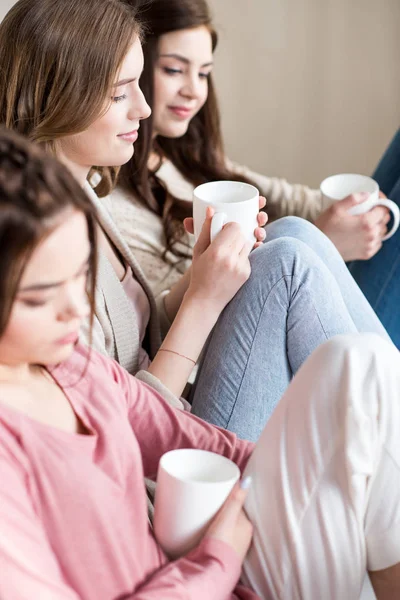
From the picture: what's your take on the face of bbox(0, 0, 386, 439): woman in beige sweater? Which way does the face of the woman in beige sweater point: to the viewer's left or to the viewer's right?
to the viewer's right

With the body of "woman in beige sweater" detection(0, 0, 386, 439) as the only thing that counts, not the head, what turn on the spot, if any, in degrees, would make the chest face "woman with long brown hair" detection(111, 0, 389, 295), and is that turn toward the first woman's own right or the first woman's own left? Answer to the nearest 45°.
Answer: approximately 90° to the first woman's own left

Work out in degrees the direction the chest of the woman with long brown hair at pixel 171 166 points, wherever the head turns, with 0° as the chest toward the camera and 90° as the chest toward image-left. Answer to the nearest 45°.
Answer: approximately 315°

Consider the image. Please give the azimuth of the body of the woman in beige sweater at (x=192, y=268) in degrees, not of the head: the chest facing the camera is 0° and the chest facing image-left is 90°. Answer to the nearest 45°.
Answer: approximately 270°
